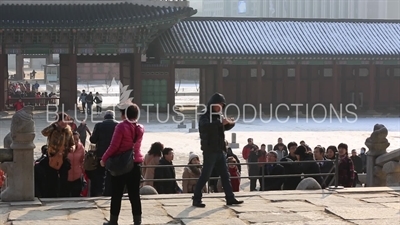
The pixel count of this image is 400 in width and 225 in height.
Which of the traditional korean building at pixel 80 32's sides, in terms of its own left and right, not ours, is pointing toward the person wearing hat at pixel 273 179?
front

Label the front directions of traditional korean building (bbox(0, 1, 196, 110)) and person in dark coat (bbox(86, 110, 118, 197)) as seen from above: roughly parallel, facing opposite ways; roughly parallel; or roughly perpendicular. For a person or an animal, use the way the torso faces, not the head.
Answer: roughly parallel, facing opposite ways

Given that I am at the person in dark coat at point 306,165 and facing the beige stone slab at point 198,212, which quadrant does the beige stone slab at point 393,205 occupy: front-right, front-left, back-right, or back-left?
front-left

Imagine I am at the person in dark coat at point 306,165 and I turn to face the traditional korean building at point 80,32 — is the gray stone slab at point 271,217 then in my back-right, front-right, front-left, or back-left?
back-left

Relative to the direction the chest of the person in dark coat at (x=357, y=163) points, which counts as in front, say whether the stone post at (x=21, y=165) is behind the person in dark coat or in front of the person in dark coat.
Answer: in front

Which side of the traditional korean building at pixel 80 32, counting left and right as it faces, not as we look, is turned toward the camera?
front

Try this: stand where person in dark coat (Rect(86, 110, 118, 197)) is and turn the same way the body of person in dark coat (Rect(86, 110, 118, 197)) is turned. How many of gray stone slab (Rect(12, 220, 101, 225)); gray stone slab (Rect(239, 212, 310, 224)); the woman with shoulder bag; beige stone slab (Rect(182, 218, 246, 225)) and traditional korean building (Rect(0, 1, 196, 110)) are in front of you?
1

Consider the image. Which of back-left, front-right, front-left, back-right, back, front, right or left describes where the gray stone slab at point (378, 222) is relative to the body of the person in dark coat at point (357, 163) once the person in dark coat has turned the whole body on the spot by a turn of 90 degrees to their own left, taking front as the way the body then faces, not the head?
front-right

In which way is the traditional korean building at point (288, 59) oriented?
toward the camera

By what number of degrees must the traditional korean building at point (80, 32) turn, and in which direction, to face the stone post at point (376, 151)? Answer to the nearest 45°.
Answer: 0° — it already faces it

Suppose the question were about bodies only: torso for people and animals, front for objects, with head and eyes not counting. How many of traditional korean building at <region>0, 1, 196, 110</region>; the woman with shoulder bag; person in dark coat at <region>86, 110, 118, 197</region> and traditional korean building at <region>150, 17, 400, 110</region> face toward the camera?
2

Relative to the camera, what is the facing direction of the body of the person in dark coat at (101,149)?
away from the camera

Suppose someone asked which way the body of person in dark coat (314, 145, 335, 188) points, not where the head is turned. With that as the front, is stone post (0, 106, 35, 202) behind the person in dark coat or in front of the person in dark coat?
in front

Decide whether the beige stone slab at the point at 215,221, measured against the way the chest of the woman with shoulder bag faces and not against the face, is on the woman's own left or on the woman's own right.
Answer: on the woman's own right

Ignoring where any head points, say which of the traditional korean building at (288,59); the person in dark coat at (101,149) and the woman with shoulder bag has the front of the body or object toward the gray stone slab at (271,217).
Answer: the traditional korean building
